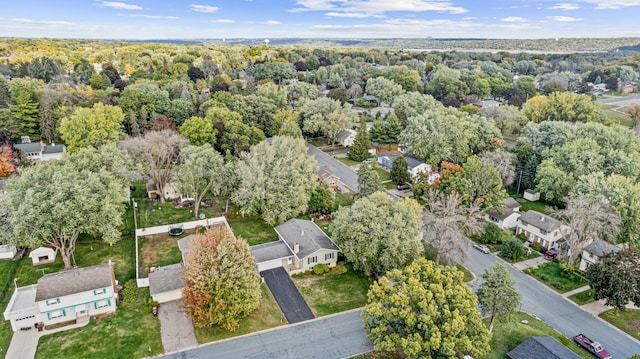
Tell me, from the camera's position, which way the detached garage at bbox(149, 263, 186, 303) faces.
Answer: facing the viewer

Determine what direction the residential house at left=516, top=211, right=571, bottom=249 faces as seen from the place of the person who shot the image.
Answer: facing the viewer and to the left of the viewer

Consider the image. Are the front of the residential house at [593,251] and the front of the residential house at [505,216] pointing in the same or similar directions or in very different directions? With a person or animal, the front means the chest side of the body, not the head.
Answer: same or similar directions

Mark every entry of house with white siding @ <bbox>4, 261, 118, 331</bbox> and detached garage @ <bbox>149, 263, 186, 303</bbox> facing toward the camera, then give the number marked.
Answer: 2

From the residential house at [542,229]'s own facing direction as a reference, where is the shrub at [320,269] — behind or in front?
in front

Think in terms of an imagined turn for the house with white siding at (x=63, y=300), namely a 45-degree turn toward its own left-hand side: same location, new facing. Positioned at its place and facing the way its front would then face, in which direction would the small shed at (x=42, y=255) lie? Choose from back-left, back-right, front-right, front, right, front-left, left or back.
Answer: back-left

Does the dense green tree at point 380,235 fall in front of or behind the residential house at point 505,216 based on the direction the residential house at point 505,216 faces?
in front

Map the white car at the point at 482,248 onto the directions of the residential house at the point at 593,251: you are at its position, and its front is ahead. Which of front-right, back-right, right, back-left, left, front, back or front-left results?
front-right

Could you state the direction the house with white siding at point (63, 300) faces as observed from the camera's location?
facing the viewer

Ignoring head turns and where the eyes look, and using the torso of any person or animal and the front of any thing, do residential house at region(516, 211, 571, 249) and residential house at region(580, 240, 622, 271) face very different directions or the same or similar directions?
same or similar directions

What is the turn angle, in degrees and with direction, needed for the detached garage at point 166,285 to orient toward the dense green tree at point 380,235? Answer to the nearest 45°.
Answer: approximately 90° to its left

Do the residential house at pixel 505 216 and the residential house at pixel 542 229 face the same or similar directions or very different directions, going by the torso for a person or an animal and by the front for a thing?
same or similar directions

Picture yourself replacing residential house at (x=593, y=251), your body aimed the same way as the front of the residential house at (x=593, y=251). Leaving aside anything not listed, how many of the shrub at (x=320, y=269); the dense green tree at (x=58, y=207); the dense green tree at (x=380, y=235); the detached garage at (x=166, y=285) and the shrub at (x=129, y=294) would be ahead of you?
5
